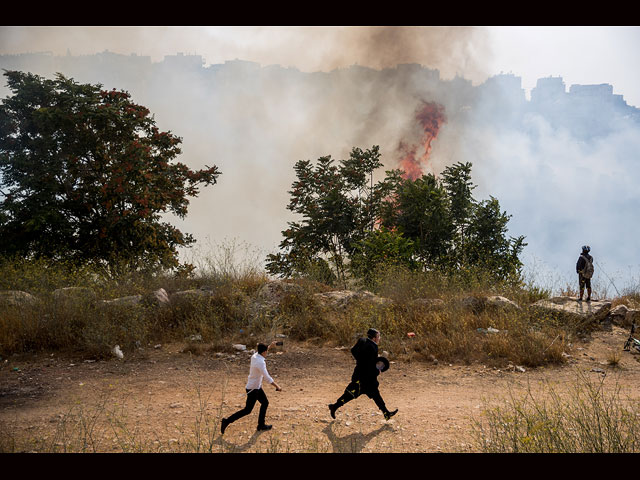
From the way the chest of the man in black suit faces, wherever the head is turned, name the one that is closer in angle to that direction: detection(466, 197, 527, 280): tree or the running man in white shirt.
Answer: the tree

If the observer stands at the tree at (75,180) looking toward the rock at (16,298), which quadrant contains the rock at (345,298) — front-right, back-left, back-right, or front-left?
front-left

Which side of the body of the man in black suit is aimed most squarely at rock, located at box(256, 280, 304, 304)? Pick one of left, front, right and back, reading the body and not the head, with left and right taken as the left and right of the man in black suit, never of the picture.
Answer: left

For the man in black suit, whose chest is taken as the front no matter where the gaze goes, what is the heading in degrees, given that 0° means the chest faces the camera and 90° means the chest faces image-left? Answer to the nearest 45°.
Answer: approximately 270°

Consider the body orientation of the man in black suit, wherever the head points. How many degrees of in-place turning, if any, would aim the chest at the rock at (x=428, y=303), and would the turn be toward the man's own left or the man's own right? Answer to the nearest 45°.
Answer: approximately 90° to the man's own left

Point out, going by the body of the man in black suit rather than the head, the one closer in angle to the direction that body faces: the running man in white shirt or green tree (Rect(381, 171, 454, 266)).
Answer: the green tree

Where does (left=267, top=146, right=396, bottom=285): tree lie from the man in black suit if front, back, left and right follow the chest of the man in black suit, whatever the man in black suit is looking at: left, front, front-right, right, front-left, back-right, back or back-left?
left

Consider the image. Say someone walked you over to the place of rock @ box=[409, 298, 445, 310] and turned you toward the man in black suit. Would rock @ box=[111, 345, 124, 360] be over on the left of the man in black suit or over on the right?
right
